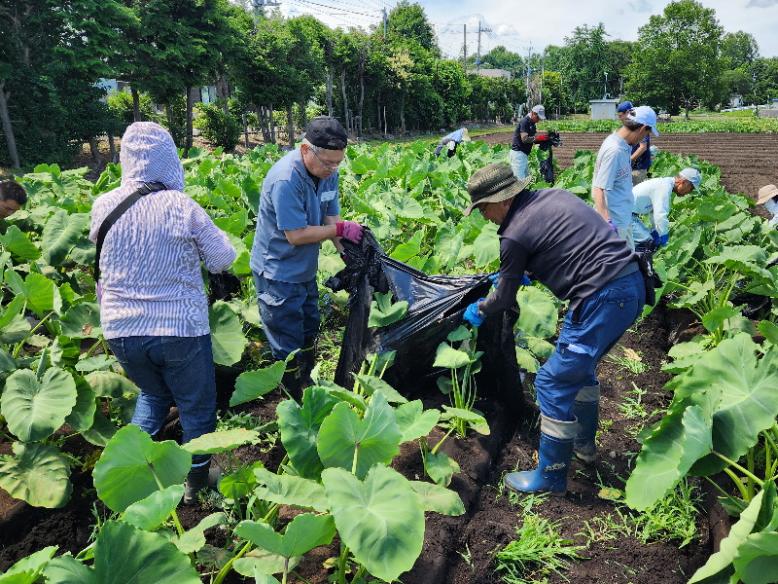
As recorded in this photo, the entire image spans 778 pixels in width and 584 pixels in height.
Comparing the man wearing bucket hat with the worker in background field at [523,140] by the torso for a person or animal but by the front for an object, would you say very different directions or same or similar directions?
very different directions

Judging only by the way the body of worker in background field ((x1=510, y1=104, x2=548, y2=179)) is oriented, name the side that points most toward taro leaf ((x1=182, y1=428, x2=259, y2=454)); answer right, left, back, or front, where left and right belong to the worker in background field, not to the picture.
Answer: right

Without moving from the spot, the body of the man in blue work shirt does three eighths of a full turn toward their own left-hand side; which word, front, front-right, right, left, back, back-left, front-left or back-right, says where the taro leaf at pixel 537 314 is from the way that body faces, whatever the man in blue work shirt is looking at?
right

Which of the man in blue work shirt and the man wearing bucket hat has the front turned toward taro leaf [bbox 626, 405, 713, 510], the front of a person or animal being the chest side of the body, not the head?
the man in blue work shirt

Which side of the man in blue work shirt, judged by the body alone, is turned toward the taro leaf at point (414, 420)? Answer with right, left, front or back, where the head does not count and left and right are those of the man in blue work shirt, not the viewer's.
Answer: front

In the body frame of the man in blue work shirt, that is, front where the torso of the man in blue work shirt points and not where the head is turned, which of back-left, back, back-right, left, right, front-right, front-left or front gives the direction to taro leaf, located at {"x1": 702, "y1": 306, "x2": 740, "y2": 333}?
front-left

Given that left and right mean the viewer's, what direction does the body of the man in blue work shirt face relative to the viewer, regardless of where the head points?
facing the viewer and to the right of the viewer

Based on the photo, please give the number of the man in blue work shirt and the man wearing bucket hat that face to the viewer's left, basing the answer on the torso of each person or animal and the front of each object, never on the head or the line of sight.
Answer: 1

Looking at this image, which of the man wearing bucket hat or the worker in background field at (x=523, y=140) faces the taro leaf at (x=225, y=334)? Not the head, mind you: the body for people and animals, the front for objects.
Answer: the man wearing bucket hat

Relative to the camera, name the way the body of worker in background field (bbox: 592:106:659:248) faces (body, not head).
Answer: to the viewer's right

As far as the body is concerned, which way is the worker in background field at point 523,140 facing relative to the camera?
to the viewer's right

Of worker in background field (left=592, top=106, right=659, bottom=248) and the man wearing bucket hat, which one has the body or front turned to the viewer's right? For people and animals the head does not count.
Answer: the worker in background field

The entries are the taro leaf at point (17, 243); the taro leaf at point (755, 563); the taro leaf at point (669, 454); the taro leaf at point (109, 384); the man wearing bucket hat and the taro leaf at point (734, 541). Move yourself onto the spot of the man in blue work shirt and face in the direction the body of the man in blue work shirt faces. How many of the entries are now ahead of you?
4
